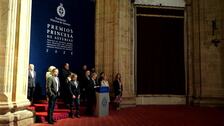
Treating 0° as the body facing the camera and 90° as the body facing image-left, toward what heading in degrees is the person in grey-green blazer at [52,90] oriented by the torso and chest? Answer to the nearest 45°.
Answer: approximately 315°

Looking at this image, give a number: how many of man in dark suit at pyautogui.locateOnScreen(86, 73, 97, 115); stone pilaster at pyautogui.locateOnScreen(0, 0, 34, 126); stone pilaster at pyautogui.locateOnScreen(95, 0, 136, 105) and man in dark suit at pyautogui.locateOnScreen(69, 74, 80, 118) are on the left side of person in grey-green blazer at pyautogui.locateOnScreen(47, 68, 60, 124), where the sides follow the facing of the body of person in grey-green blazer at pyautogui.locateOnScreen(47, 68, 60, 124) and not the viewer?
3

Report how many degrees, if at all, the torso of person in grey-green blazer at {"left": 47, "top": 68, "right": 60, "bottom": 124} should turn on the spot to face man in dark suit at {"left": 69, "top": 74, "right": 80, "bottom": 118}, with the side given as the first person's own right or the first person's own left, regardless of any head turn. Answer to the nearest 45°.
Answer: approximately 90° to the first person's own left

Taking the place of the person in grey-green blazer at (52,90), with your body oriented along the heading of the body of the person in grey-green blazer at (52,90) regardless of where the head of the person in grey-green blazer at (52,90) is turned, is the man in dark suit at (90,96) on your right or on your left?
on your left

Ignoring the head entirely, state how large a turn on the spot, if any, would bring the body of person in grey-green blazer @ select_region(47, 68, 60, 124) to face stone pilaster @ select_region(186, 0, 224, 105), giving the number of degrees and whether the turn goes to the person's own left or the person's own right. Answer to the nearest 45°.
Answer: approximately 90° to the person's own left

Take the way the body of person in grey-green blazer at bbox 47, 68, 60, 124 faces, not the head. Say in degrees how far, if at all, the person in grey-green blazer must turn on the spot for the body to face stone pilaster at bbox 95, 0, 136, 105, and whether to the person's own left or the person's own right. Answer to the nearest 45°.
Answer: approximately 90° to the person's own left

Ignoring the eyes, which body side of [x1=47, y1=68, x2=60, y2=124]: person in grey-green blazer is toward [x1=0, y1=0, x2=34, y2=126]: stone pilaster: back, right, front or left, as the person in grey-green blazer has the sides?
right

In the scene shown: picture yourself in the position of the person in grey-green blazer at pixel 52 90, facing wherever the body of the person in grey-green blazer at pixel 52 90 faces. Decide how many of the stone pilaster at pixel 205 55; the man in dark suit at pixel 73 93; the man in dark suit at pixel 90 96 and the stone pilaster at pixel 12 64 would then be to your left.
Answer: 3
